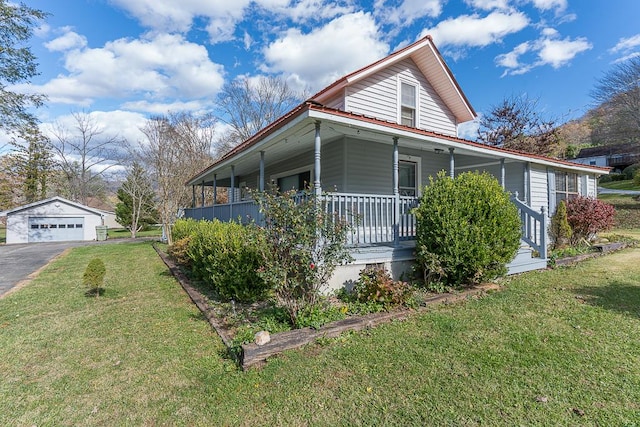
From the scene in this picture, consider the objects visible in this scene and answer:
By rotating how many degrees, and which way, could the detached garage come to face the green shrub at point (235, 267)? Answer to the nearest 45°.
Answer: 0° — it already faces it

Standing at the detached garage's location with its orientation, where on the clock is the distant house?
The distant house is roughly at 10 o'clock from the detached garage.

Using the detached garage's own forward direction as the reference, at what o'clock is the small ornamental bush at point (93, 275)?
The small ornamental bush is roughly at 12 o'clock from the detached garage.

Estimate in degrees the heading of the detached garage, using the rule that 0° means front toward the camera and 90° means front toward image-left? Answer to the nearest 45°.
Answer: approximately 0°

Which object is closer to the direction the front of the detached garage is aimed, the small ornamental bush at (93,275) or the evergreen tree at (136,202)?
the small ornamental bush

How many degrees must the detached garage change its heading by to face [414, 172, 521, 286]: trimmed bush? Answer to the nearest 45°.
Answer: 0° — it already faces it

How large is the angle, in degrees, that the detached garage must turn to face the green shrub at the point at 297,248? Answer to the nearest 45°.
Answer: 0° — it already faces it

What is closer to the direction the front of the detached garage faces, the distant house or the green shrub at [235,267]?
the green shrub

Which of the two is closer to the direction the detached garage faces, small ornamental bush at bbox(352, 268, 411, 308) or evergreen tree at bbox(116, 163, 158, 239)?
the small ornamental bush

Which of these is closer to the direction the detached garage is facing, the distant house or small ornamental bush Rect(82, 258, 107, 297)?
the small ornamental bush
